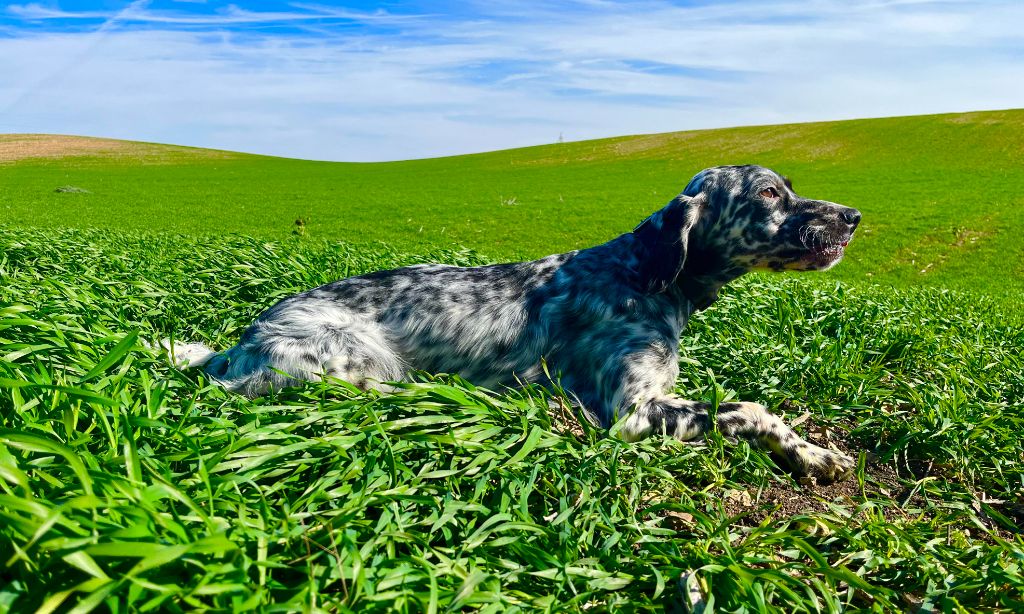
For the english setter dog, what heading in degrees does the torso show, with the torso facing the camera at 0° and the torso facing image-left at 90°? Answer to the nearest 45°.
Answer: approximately 270°
